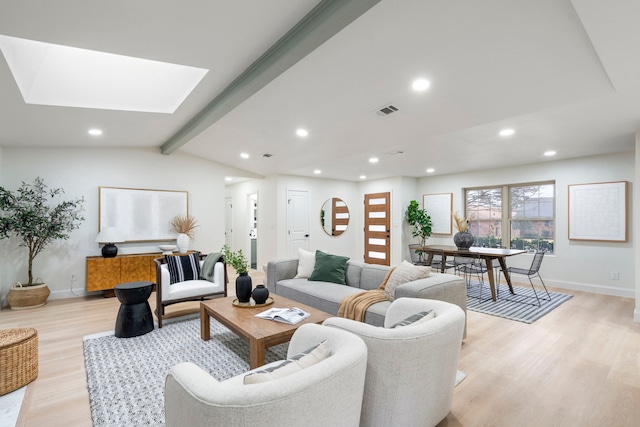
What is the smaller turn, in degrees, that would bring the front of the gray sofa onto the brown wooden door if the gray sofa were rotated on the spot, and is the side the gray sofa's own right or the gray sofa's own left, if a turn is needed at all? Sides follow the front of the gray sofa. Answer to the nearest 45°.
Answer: approximately 135° to the gray sofa's own right

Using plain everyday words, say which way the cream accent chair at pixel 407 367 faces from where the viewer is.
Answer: facing away from the viewer and to the left of the viewer

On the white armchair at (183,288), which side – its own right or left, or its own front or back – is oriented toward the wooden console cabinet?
back

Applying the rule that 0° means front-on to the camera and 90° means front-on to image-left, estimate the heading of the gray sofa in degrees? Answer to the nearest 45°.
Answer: approximately 45°

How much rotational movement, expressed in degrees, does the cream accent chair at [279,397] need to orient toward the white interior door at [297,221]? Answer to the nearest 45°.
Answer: approximately 45° to its right

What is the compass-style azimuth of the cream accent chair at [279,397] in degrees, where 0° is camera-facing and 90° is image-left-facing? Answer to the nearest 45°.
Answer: approximately 135°

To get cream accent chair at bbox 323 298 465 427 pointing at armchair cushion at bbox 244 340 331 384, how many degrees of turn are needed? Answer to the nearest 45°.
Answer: approximately 90° to its left

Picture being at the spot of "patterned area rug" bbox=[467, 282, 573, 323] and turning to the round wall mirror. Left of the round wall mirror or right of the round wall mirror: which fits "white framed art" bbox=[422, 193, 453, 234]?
right
